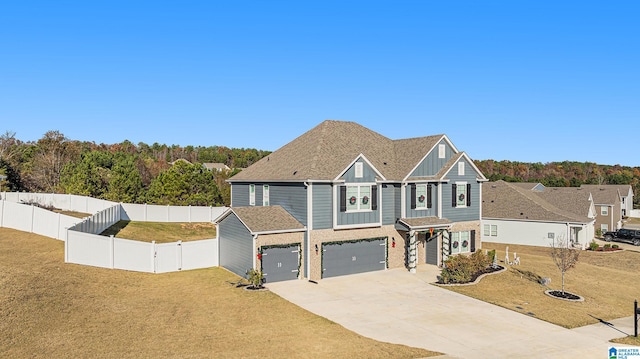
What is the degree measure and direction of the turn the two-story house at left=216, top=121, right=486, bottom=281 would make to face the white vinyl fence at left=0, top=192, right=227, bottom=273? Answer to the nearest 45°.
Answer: approximately 135° to its right

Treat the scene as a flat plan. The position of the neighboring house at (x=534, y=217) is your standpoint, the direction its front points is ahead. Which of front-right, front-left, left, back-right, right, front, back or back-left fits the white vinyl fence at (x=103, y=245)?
back-right

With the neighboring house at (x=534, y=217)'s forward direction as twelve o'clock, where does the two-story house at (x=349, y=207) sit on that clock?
The two-story house is roughly at 4 o'clock from the neighboring house.

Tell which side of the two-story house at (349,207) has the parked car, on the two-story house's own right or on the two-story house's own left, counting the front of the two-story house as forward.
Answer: on the two-story house's own left

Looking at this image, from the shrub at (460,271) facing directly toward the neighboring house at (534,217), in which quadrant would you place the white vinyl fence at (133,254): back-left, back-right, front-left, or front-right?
back-left

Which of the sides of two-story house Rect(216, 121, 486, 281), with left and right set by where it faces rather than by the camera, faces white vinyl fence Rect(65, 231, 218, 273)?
right

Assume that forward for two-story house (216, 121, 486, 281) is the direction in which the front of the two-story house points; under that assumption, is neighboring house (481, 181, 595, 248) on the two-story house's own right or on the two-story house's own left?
on the two-story house's own left

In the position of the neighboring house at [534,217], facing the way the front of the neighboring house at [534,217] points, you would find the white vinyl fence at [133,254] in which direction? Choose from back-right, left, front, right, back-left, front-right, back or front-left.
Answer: back-right

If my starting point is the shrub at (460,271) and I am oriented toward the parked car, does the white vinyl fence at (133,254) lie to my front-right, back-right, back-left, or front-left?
back-left

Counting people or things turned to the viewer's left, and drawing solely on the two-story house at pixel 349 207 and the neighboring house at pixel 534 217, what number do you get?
0

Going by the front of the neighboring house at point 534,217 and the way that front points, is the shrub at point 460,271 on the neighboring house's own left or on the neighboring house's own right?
on the neighboring house's own right

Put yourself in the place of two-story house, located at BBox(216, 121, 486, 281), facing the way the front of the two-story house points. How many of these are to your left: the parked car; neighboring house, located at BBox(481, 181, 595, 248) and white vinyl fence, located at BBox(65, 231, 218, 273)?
2
